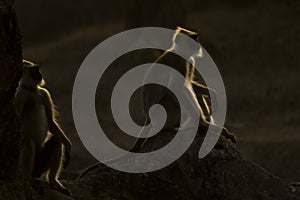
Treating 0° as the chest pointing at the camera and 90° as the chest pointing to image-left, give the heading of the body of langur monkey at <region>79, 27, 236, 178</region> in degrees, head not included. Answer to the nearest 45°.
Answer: approximately 270°

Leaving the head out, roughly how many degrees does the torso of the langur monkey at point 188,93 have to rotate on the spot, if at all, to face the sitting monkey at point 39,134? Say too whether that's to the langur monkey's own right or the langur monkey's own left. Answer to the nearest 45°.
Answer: approximately 135° to the langur monkey's own right
